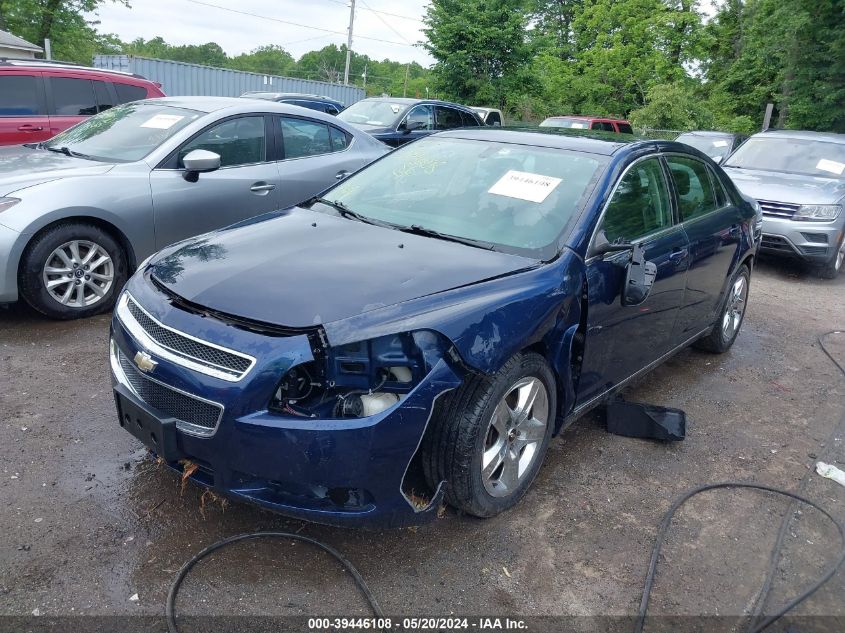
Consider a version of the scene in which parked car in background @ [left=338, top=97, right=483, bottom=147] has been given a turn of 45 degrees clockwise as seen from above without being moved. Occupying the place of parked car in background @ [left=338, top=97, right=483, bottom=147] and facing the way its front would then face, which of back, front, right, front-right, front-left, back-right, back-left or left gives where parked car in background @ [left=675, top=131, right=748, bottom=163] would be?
back

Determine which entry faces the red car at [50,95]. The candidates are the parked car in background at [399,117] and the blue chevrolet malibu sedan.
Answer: the parked car in background

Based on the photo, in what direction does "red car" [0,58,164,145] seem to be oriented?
to the viewer's left

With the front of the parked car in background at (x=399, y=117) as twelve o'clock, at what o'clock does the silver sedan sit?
The silver sedan is roughly at 11 o'clock from the parked car in background.

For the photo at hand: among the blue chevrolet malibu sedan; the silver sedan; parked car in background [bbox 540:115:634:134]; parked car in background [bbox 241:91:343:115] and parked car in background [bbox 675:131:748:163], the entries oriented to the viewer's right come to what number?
0

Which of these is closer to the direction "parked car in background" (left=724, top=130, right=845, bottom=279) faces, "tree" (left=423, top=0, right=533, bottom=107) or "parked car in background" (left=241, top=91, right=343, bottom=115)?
the parked car in background

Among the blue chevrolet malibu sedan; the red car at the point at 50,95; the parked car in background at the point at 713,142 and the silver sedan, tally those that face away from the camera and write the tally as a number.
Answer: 0

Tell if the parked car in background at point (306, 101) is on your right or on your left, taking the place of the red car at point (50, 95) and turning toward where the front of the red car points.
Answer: on your right

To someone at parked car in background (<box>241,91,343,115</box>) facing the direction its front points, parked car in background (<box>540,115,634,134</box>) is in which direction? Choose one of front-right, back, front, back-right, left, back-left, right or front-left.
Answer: back-left

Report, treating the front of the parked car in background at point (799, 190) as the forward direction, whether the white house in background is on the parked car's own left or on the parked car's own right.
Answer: on the parked car's own right

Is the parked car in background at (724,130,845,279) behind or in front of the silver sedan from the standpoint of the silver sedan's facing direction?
behind

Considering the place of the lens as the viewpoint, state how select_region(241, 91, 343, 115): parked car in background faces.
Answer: facing the viewer and to the left of the viewer

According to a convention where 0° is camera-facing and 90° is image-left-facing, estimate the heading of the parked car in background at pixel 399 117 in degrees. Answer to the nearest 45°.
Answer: approximately 45°

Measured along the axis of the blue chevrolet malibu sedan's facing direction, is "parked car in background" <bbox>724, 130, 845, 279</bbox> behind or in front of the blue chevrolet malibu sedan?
behind

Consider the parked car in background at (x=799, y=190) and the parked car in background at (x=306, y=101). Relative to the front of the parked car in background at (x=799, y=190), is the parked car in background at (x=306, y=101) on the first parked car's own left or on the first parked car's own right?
on the first parked car's own right
